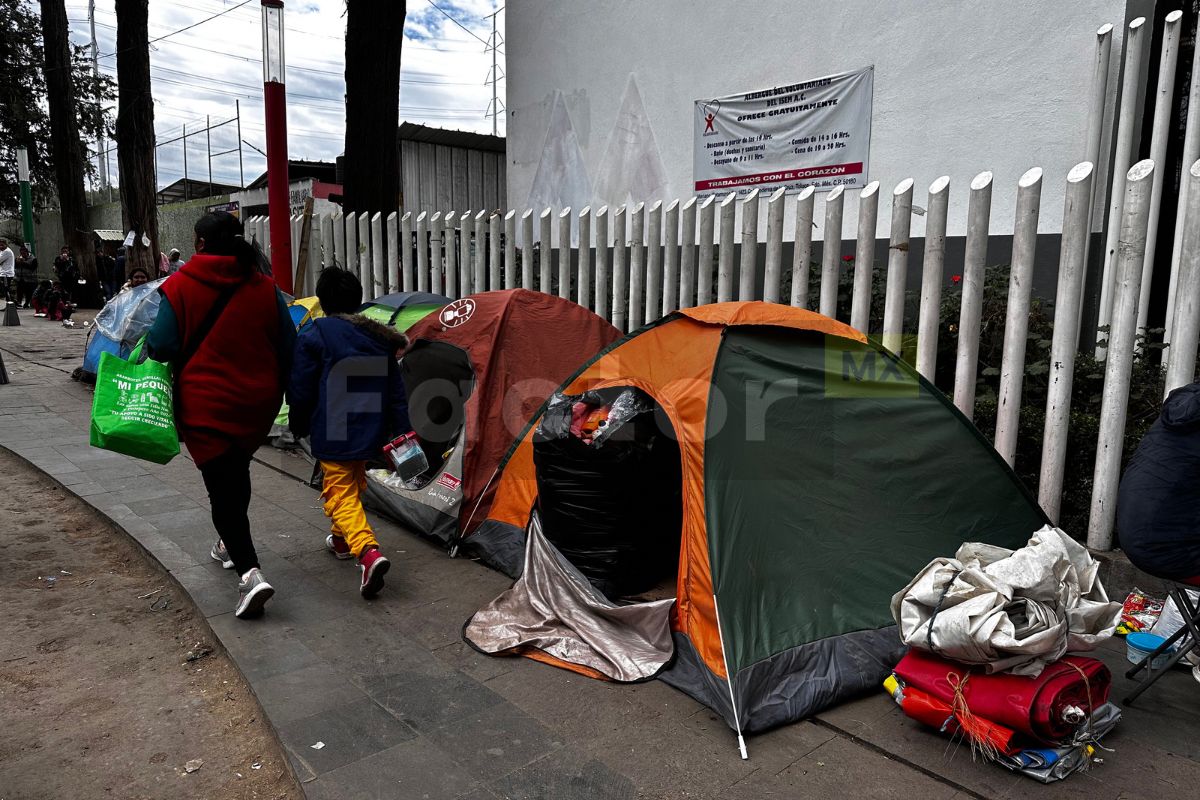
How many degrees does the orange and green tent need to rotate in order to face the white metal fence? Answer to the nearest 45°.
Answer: approximately 180°

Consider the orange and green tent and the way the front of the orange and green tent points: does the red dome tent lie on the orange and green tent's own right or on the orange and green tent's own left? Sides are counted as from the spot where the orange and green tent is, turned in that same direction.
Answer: on the orange and green tent's own right

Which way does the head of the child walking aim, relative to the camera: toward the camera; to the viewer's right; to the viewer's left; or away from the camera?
away from the camera

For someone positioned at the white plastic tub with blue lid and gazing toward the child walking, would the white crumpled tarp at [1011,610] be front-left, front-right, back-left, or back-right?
front-left

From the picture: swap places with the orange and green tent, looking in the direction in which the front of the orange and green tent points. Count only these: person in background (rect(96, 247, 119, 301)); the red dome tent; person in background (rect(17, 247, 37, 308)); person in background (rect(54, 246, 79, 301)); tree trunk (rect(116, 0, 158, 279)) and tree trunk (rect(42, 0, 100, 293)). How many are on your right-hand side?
6

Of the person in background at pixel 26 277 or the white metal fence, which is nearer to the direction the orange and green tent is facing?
the person in background

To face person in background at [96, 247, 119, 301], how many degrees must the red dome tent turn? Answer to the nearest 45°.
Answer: approximately 90° to its right

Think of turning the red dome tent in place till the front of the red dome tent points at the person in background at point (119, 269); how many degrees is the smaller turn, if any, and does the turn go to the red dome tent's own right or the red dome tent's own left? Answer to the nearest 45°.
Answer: approximately 90° to the red dome tent's own right

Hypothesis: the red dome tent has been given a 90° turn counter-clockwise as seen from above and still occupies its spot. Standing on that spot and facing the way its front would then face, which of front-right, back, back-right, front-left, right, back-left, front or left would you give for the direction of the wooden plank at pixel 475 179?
back-left

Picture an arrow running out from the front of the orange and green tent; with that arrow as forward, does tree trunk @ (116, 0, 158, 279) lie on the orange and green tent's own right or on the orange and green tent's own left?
on the orange and green tent's own right

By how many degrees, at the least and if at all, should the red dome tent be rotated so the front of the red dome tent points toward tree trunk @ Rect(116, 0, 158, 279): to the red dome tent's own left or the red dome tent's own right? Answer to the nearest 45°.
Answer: approximately 90° to the red dome tent's own right

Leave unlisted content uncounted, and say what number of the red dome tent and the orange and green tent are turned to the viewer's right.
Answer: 0

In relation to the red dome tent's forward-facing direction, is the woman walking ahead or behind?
ahead

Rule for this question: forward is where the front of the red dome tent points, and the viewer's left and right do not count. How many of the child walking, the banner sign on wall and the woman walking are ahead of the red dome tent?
2

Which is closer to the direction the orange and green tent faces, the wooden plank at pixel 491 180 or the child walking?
the child walking

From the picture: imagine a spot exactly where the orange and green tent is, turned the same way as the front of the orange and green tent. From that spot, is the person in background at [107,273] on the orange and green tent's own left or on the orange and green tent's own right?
on the orange and green tent's own right

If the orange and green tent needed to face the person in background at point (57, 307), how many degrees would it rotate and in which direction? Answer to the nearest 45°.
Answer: approximately 90° to its right

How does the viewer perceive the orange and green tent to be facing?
facing the viewer and to the left of the viewer

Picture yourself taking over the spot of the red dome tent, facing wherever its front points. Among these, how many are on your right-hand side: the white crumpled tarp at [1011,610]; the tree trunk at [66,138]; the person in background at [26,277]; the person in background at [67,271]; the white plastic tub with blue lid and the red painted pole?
4
